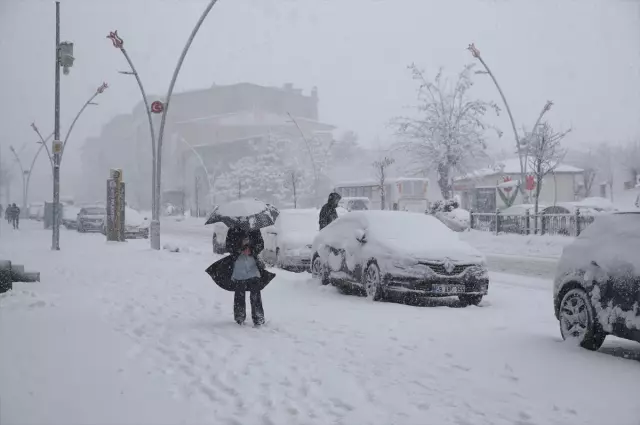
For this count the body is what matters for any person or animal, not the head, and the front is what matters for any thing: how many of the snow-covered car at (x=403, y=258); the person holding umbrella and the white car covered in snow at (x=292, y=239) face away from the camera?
0

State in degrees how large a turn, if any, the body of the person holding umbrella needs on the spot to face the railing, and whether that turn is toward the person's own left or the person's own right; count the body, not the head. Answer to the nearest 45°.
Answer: approximately 135° to the person's own left

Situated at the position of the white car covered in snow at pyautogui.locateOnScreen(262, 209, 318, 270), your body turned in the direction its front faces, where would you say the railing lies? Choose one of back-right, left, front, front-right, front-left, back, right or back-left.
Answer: left

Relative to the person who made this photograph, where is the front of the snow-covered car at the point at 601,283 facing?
facing the viewer and to the right of the viewer

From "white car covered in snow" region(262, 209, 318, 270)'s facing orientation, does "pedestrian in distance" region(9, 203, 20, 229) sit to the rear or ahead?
to the rear

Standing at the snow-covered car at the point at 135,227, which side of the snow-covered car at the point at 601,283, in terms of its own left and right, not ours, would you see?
back

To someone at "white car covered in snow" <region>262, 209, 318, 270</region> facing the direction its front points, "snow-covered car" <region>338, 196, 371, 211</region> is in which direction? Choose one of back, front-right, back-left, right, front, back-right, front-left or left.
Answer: back-left

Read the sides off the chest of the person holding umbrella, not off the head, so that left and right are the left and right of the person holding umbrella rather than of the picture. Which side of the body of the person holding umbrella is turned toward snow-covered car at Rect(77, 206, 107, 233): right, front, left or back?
back

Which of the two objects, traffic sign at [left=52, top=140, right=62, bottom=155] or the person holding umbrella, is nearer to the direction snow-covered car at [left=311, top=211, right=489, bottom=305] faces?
the person holding umbrella

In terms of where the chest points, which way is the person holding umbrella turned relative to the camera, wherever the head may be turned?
toward the camera

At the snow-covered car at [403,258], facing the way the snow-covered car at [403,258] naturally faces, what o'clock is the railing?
The railing is roughly at 8 o'clock from the snow-covered car.

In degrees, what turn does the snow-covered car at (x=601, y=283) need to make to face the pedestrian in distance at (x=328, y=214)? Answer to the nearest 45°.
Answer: approximately 180°

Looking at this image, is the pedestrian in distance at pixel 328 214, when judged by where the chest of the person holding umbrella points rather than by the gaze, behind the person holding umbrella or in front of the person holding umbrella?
behind
